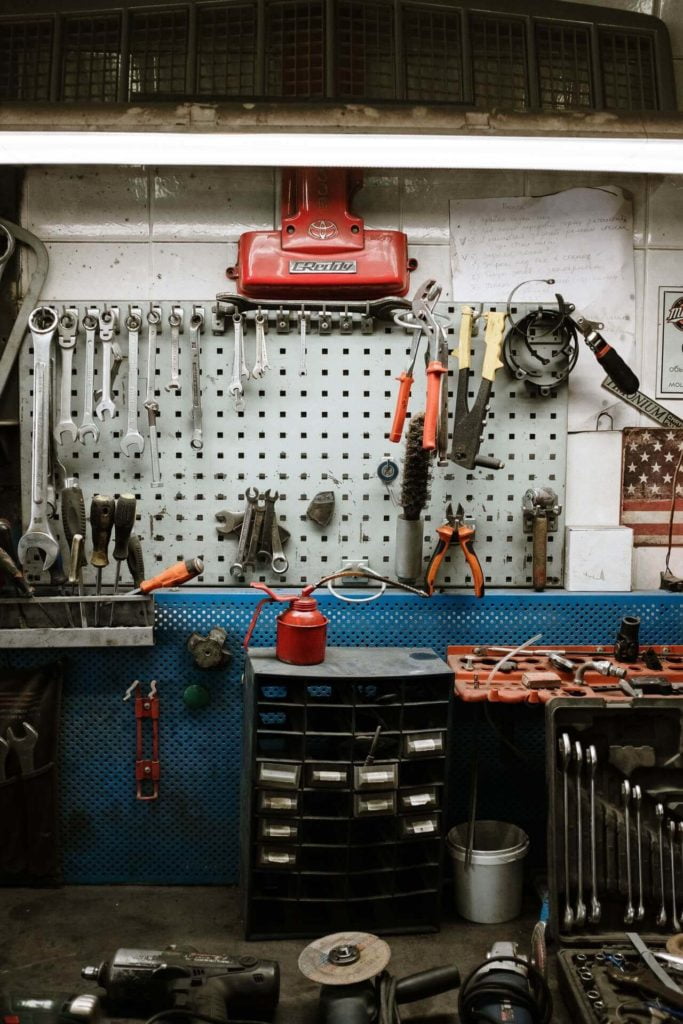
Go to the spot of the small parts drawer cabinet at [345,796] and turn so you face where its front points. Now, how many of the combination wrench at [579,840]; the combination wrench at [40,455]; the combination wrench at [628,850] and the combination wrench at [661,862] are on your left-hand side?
3

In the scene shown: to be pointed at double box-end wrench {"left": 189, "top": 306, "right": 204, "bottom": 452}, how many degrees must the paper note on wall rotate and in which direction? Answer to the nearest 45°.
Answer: approximately 90° to its right

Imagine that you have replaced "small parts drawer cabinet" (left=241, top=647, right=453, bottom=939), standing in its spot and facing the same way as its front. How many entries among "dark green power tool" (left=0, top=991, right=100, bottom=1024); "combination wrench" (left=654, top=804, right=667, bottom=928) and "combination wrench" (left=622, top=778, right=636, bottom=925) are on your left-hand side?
2

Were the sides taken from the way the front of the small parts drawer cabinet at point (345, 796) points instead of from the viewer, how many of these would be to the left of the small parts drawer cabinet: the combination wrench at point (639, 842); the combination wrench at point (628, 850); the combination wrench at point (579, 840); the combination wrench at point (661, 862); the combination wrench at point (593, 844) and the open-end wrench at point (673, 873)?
6

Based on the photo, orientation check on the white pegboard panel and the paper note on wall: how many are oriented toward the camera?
2

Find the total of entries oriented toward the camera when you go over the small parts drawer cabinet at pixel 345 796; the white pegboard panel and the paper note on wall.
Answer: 3

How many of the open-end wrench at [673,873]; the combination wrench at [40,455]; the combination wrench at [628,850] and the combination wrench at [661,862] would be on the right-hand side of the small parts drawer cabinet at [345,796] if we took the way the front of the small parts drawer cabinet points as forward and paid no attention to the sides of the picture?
1

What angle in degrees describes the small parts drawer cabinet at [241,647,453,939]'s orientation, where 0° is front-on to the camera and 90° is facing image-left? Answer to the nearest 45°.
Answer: approximately 0°
